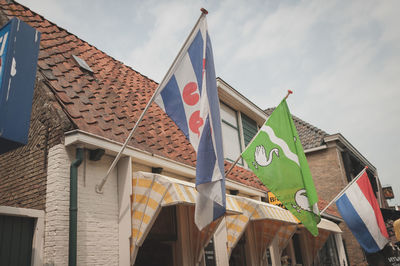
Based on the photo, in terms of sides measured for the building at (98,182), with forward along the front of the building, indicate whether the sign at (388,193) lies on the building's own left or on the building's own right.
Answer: on the building's own left

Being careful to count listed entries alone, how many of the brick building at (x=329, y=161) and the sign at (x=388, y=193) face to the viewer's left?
0

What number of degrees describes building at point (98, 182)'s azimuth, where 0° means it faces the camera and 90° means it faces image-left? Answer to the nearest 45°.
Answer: approximately 315°

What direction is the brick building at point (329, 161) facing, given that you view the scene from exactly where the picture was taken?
facing the viewer and to the right of the viewer

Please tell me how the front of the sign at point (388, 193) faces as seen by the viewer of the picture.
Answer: facing the viewer

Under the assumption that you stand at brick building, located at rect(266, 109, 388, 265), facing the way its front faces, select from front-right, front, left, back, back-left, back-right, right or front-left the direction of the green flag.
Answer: front-right

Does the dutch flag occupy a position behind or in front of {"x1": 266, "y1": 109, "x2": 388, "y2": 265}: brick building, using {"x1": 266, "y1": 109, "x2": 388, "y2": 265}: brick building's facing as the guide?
in front
